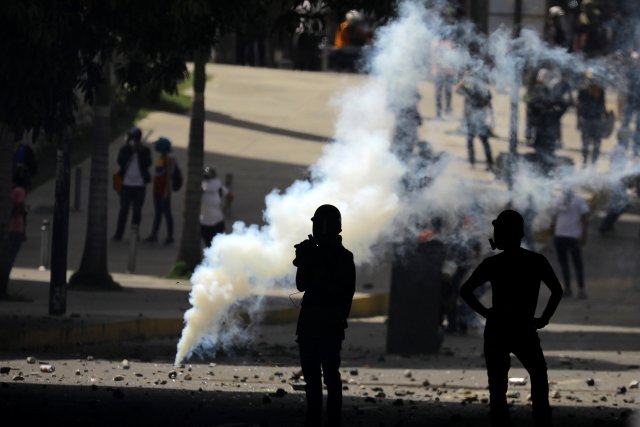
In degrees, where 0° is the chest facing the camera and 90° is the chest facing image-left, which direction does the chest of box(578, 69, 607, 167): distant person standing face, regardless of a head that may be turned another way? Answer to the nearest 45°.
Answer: approximately 0°

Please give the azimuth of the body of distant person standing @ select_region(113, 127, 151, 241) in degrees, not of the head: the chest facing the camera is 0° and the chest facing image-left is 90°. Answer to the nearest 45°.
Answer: approximately 0°

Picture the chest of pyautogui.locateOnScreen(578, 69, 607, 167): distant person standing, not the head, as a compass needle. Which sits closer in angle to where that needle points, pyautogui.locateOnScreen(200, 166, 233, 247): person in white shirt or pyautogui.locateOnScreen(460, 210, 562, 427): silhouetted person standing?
the silhouetted person standing

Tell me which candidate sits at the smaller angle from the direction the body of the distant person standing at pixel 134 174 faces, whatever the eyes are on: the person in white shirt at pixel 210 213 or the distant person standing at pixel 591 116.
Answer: the person in white shirt

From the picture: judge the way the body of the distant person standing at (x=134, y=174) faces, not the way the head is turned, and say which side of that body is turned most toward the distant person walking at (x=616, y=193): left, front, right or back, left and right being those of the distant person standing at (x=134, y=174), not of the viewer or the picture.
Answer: left

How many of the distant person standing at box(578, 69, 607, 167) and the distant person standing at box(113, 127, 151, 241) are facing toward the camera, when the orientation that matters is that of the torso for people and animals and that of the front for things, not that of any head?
2

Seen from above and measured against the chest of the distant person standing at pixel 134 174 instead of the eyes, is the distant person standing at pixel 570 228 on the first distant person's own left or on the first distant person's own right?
on the first distant person's own left

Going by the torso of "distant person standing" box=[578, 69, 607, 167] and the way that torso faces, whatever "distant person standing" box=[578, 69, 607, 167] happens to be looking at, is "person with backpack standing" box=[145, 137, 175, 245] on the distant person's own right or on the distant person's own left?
on the distant person's own right
